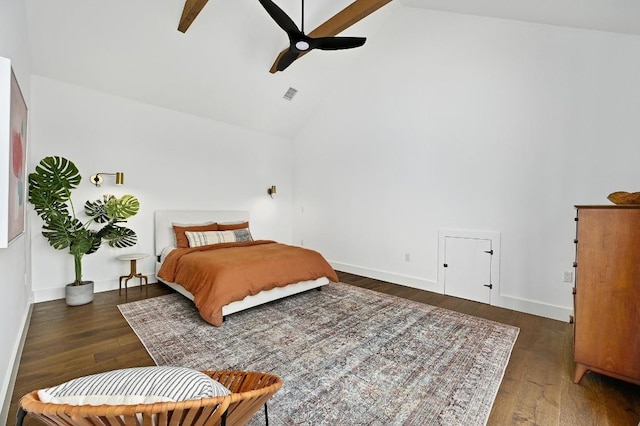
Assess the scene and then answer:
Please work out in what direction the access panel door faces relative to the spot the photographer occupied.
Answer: facing the viewer and to the left of the viewer

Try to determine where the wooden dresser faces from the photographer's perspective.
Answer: facing away from the viewer and to the left of the viewer

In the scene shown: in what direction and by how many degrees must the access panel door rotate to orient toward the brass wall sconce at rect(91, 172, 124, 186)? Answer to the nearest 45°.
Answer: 0° — it already faces it

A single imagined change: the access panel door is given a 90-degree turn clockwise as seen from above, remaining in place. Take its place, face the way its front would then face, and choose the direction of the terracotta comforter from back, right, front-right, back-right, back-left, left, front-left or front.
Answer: left

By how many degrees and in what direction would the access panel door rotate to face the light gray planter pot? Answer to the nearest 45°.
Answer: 0° — it already faces it

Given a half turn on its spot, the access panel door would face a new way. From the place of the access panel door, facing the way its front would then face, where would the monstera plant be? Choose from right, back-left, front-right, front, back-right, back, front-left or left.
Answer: back

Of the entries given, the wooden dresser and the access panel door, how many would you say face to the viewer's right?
0
